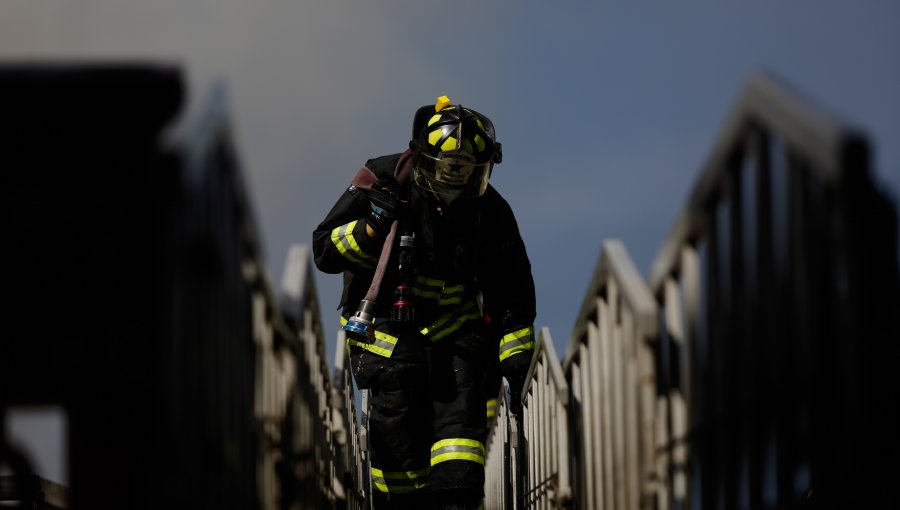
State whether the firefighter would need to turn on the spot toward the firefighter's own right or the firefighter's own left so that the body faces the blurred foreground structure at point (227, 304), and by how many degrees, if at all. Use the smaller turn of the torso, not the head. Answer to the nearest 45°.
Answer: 0° — they already face it

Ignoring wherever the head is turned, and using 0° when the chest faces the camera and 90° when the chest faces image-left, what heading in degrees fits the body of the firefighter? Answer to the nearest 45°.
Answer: approximately 0°

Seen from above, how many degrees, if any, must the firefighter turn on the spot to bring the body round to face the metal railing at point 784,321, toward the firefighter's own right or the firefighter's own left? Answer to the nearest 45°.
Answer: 0° — they already face it

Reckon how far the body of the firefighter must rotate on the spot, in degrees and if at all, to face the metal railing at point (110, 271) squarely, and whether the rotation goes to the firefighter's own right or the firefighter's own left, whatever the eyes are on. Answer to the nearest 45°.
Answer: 0° — they already face it
